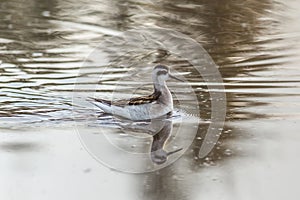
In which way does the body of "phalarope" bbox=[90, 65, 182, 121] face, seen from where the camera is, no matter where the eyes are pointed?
to the viewer's right
